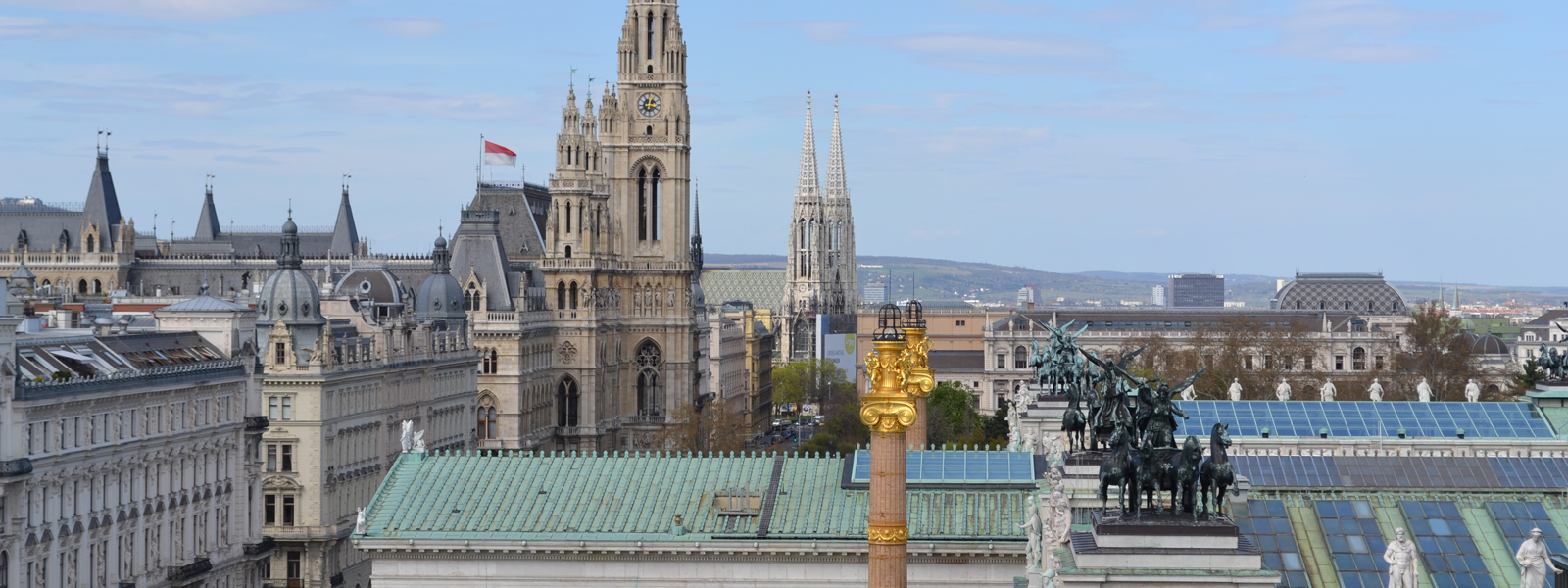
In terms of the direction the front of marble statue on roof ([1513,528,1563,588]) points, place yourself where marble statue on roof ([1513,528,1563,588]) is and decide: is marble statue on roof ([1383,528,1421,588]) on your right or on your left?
on your right

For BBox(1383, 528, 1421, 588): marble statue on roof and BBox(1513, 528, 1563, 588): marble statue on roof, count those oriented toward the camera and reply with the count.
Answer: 2

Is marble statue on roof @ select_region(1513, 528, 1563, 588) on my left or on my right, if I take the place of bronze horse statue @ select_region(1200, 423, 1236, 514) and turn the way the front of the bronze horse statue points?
on my left

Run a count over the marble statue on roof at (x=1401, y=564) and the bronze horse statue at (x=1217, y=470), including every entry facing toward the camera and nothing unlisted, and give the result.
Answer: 2

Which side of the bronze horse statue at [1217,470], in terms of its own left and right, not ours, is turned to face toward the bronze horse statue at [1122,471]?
right

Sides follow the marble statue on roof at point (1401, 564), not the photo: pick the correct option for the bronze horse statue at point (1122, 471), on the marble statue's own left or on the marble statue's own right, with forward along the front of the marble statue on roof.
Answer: on the marble statue's own right

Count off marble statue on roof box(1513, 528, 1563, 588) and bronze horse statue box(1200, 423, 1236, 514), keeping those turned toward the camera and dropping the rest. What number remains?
2

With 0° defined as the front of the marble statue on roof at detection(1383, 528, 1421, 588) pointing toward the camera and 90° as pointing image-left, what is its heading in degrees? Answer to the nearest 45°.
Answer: approximately 0°
